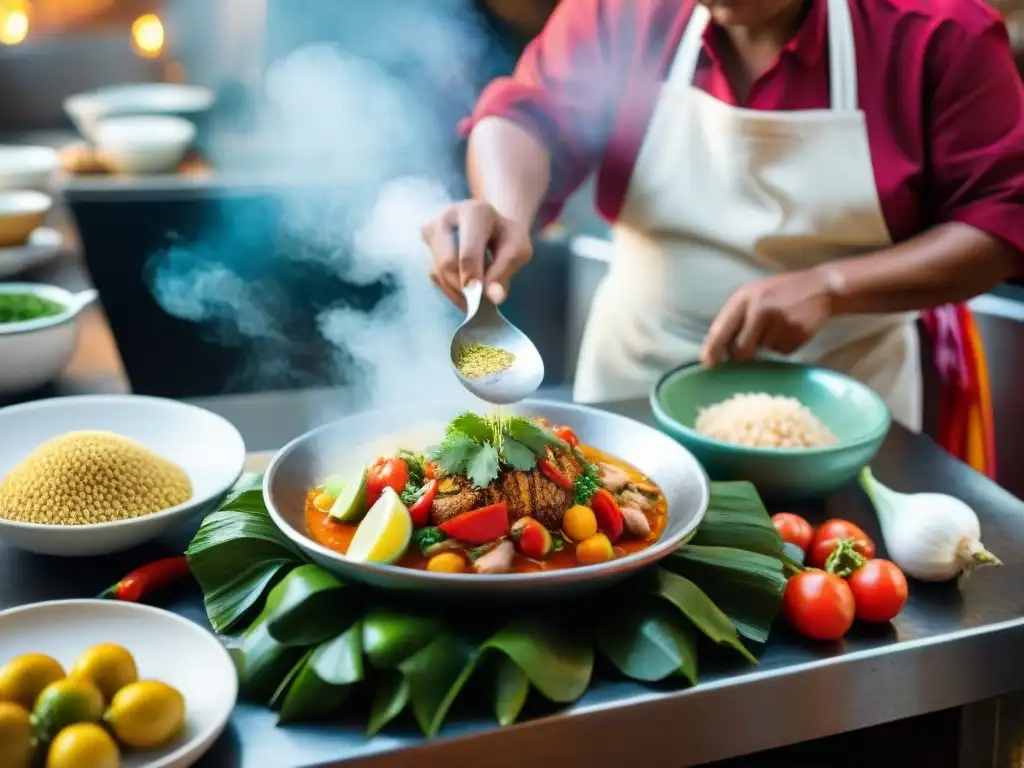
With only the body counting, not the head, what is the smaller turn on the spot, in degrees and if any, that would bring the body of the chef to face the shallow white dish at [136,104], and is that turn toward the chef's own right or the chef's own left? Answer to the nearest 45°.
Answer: approximately 135° to the chef's own right

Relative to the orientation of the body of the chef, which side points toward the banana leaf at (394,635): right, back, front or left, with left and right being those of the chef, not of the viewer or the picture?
front

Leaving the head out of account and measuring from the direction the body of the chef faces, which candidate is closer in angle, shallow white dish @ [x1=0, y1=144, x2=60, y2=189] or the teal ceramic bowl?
the teal ceramic bowl

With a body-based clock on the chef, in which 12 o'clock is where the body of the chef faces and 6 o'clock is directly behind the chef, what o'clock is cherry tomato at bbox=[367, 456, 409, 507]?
The cherry tomato is roughly at 1 o'clock from the chef.

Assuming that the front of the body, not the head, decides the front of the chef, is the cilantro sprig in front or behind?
in front

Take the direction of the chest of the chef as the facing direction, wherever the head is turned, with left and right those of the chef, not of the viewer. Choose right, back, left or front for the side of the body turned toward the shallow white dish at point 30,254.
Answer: right

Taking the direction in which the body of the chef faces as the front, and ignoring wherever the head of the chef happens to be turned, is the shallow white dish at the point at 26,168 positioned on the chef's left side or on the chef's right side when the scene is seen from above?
on the chef's right side

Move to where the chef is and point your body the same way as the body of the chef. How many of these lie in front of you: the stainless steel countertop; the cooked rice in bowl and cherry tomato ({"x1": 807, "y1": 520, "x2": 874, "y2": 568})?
3

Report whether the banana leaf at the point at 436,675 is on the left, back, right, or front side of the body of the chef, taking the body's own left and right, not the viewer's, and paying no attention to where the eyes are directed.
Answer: front

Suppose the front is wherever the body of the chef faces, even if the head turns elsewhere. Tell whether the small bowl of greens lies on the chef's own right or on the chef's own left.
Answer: on the chef's own right

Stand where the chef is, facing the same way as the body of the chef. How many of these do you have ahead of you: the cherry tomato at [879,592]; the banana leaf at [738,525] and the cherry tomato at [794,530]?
3

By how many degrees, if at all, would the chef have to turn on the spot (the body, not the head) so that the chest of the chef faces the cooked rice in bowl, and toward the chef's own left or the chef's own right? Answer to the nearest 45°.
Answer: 0° — they already face it

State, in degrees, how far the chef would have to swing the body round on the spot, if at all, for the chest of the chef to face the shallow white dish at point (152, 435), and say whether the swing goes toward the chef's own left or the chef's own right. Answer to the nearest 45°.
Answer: approximately 45° to the chef's own right

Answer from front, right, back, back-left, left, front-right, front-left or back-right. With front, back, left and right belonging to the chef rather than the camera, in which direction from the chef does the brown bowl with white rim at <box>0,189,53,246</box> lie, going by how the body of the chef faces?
right

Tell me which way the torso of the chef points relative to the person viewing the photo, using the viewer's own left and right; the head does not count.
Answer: facing the viewer

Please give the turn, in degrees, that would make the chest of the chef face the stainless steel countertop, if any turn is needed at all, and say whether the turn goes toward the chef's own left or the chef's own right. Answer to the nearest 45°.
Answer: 0° — they already face it

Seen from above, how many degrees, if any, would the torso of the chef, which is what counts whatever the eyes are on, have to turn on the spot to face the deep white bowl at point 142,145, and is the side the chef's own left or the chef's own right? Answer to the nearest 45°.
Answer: approximately 135° to the chef's own right
